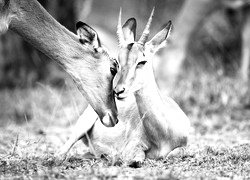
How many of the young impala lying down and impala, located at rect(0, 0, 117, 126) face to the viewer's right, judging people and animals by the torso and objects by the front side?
1

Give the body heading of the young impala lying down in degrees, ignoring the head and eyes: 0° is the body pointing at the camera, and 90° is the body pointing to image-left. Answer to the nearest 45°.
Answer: approximately 45°

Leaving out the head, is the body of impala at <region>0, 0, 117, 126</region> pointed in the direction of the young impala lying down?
yes

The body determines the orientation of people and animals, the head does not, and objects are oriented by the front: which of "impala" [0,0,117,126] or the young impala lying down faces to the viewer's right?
the impala

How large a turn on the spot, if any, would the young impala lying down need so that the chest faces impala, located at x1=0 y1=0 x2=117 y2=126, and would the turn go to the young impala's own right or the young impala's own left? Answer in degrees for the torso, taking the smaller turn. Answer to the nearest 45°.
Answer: approximately 45° to the young impala's own right

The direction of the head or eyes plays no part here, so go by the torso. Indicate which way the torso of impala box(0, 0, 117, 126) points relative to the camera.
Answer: to the viewer's right
